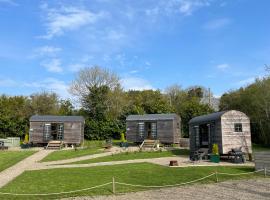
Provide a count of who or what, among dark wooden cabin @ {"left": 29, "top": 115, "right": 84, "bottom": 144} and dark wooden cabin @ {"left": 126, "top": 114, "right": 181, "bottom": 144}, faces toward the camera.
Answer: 2

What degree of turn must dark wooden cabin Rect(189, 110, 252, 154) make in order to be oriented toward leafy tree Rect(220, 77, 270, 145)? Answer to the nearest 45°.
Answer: approximately 135° to its right

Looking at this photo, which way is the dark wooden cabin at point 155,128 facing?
toward the camera

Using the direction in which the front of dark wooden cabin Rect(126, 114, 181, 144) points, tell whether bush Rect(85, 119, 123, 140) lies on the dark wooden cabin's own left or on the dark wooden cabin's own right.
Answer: on the dark wooden cabin's own right

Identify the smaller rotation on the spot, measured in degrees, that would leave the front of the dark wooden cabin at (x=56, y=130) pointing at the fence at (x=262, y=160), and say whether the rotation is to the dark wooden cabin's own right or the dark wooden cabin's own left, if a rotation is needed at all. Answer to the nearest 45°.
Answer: approximately 45° to the dark wooden cabin's own left

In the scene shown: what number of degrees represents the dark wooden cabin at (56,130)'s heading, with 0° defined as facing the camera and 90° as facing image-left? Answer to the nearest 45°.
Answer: approximately 0°

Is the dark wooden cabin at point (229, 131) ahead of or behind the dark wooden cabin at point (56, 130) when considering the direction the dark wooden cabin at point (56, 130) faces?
ahead

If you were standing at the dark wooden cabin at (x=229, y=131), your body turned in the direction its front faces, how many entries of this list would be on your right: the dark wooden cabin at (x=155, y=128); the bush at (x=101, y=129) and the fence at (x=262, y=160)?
2

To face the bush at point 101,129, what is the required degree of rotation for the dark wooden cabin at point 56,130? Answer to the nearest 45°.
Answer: approximately 135° to its left

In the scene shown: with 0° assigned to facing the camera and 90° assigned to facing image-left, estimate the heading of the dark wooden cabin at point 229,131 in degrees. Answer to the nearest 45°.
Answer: approximately 45°

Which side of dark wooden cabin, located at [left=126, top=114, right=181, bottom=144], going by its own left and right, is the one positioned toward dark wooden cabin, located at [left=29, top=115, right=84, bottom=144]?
right
